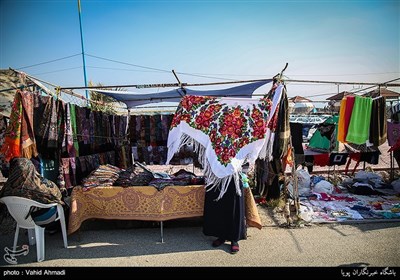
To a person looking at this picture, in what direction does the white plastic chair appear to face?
facing away from the viewer and to the right of the viewer
